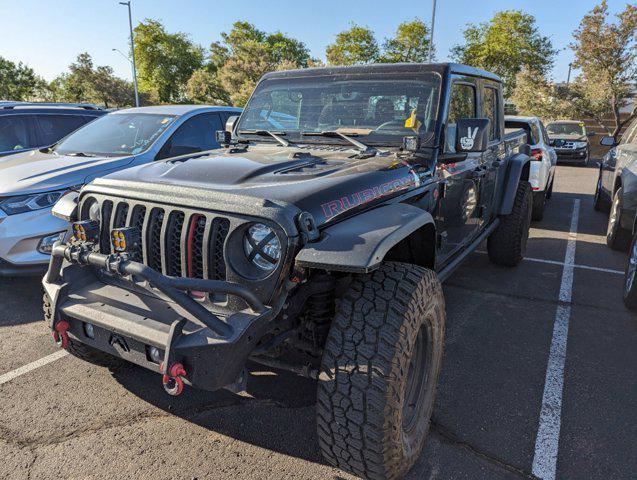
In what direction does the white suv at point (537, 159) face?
away from the camera

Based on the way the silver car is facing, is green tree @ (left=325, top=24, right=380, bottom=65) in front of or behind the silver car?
behind

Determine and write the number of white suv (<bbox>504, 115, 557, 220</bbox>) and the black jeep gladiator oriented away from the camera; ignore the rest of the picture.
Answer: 1

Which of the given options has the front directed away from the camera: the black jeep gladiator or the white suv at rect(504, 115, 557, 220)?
the white suv

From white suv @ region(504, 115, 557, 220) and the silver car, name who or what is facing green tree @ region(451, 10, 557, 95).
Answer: the white suv

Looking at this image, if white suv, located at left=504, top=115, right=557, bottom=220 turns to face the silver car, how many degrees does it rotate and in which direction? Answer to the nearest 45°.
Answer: approximately 135° to its left

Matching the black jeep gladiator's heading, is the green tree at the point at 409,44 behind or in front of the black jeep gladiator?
behind

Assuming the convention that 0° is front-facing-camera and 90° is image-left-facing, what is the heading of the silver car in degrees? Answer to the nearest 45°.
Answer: approximately 45°

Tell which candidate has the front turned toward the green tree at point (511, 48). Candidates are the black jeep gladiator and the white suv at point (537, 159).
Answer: the white suv

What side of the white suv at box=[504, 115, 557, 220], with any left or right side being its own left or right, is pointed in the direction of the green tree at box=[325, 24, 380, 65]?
front

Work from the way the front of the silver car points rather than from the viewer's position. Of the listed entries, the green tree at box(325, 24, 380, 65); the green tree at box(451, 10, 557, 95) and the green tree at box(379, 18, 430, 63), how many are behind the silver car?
3

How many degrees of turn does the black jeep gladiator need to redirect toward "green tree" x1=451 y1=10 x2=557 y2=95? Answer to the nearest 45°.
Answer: approximately 180°

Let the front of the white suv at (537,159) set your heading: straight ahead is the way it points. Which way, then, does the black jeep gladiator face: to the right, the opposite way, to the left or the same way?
the opposite way

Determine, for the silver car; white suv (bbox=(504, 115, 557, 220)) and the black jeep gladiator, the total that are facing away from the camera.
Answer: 1

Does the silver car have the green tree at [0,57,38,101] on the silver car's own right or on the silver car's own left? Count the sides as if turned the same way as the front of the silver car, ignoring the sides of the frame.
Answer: on the silver car's own right
